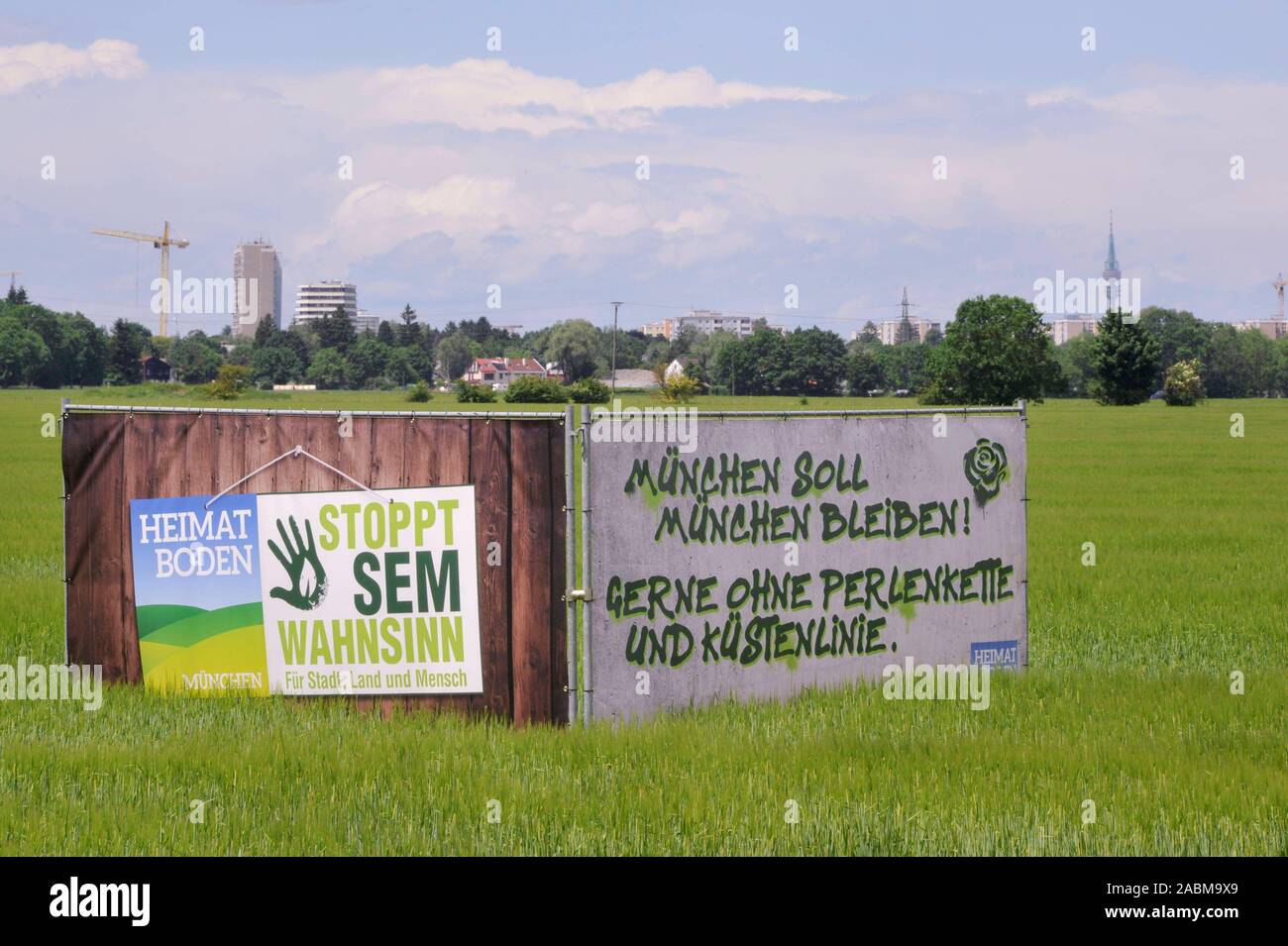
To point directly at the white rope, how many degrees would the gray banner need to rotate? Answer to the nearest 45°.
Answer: approximately 135° to its right

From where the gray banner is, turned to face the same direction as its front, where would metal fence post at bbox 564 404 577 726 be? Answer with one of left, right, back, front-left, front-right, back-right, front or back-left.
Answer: right

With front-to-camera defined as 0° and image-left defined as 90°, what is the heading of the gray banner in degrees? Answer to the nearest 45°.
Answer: approximately 315°

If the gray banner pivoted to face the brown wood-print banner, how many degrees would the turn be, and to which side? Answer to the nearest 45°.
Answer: approximately 135° to its right
